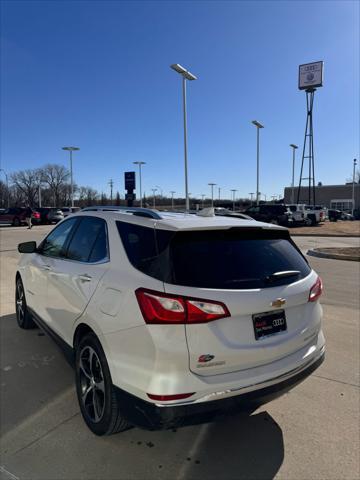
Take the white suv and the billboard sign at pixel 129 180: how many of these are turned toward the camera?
1

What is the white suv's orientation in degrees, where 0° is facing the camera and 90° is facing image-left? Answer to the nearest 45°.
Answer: approximately 135°

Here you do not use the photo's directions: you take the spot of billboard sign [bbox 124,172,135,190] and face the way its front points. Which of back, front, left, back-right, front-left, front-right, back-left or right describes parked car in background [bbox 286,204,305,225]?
front-left

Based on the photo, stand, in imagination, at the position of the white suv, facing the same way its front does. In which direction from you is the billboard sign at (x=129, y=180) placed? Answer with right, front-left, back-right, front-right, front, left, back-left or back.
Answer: front-right

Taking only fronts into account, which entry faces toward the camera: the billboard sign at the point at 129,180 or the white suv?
the billboard sign

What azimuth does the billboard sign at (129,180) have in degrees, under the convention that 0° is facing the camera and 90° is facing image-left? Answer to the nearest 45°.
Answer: approximately 0°

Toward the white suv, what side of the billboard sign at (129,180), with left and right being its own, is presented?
front

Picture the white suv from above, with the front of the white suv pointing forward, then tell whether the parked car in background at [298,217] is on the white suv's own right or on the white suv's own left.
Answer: on the white suv's own right

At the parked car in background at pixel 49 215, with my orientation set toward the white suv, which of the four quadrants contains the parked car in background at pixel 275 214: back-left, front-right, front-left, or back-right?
front-left
